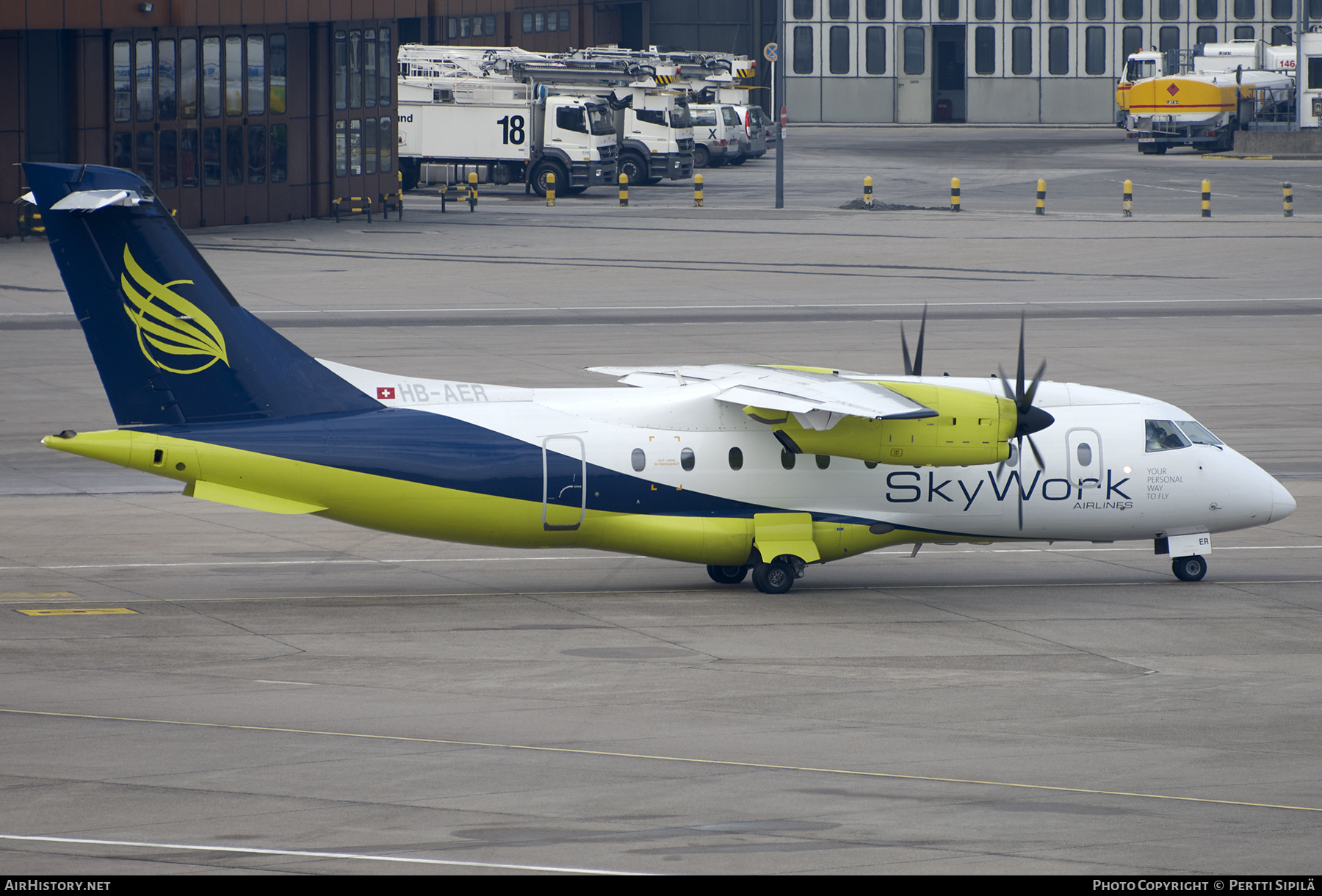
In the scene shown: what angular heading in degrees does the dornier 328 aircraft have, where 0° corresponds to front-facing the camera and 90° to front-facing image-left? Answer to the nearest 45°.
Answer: approximately 270°
